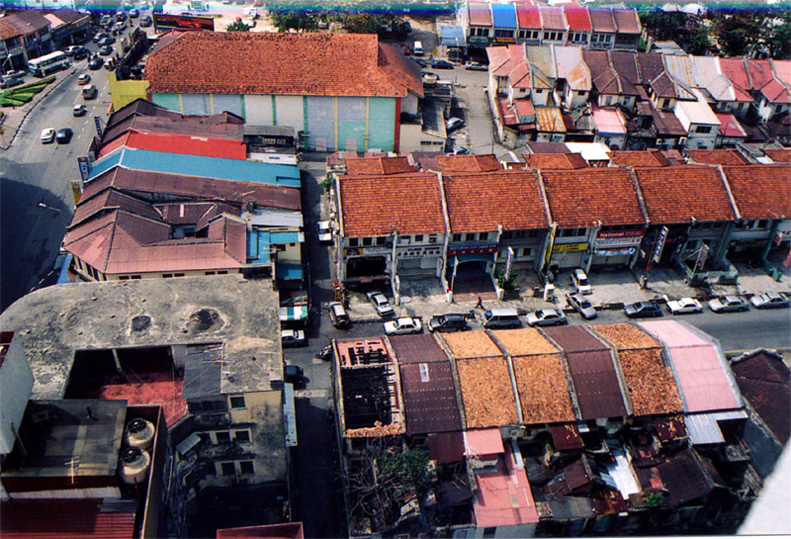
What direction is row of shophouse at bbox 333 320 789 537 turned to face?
away from the camera
